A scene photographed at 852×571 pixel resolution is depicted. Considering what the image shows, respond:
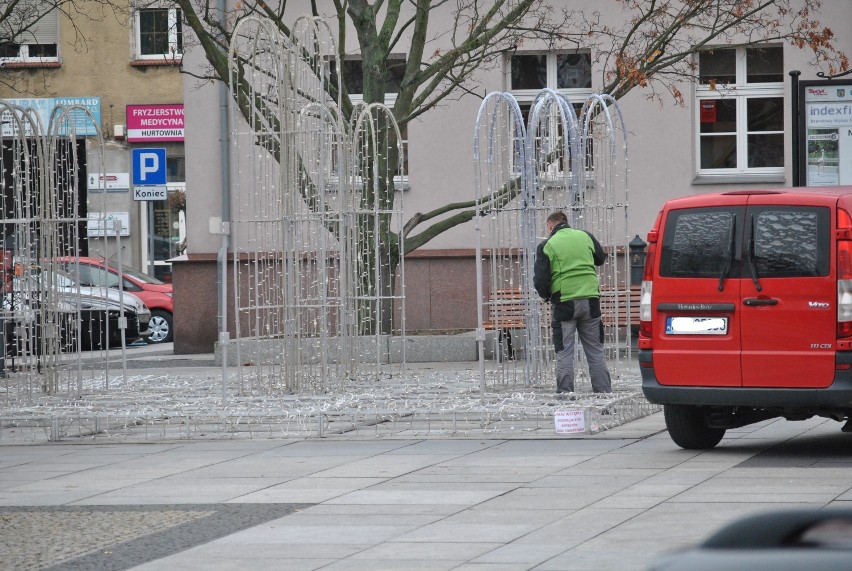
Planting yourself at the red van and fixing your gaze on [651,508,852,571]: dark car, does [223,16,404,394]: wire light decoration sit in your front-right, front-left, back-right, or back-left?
back-right

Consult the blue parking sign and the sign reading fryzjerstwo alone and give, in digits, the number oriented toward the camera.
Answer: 2

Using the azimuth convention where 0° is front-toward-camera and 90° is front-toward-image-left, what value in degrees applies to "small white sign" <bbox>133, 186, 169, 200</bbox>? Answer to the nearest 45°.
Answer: approximately 0°

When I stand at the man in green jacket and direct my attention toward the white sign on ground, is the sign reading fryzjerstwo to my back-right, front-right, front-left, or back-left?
back-right

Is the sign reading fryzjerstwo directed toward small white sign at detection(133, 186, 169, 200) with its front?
yes

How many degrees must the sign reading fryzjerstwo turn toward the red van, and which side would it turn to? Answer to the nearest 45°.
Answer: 0° — it already faces it
